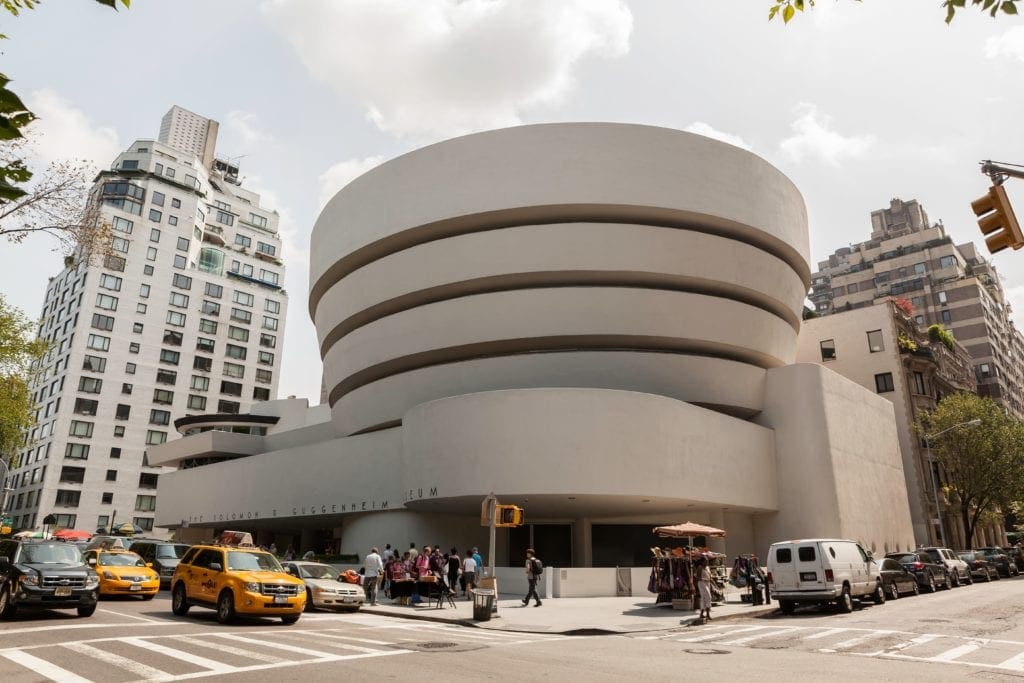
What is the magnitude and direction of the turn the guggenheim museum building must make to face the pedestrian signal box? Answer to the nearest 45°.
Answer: approximately 45° to its left

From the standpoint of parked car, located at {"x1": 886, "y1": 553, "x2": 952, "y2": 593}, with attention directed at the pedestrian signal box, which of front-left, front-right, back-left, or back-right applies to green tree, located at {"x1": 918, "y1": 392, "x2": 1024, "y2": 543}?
back-right

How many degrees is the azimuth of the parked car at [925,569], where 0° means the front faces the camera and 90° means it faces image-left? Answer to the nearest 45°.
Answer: approximately 225°

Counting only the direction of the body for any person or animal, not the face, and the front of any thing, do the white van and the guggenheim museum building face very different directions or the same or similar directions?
very different directions

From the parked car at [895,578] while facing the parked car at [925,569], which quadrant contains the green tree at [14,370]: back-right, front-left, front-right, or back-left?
back-left

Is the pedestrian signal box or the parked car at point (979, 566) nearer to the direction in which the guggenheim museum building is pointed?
the pedestrian signal box

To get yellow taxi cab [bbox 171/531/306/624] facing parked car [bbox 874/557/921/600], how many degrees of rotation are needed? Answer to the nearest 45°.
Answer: approximately 45° to its left
